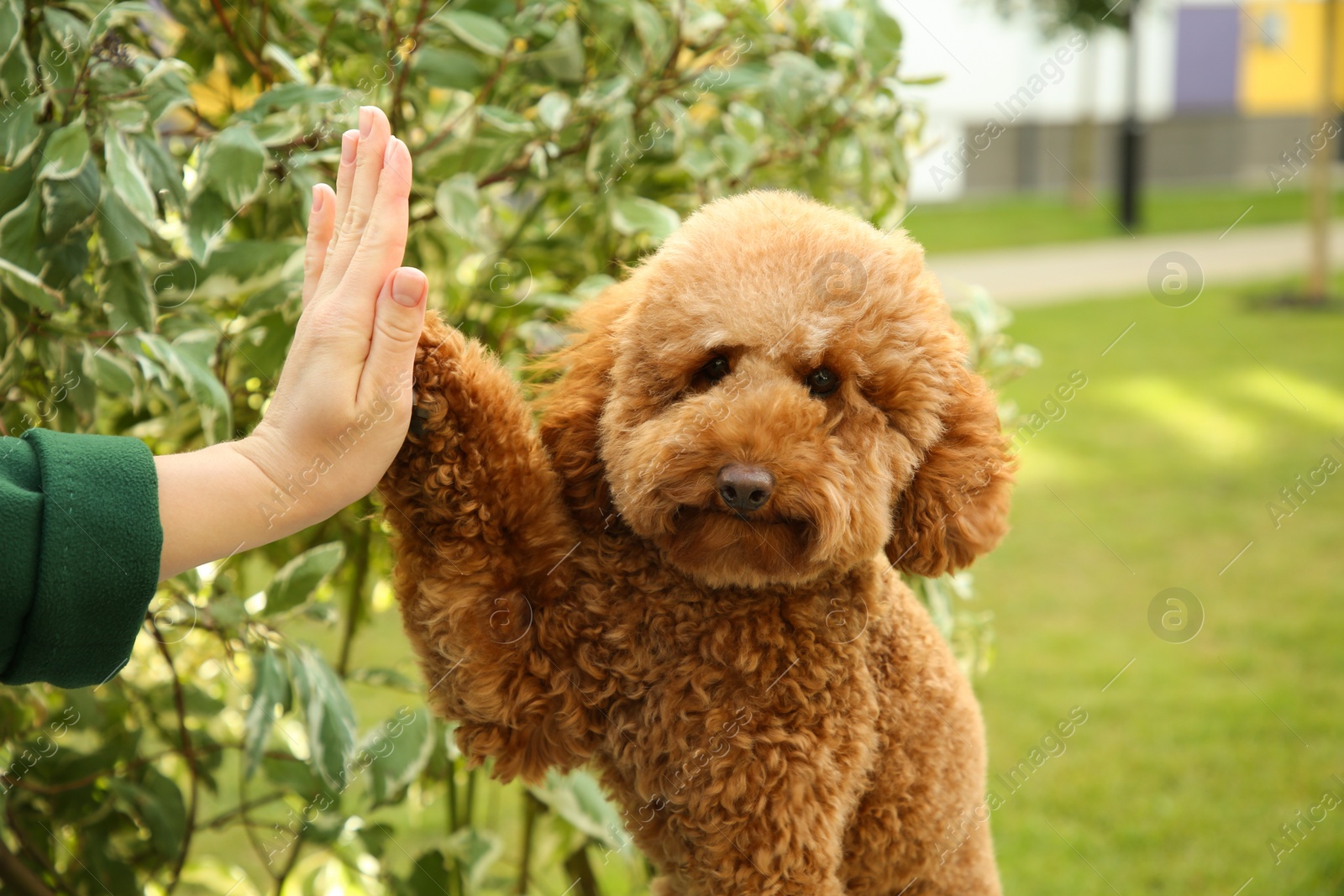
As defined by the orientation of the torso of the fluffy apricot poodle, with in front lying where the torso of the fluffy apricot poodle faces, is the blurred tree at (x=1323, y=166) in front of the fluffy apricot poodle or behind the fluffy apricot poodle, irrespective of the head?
behind

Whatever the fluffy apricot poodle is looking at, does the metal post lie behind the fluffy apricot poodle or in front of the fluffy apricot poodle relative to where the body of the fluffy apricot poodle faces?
behind

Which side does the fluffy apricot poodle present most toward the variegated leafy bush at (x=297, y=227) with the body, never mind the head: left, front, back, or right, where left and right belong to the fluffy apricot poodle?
right

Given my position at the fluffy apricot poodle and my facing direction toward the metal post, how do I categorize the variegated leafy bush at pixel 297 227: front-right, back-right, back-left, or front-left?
front-left

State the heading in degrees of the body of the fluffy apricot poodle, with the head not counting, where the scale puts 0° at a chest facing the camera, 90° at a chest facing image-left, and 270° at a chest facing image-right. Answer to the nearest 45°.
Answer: approximately 45°
